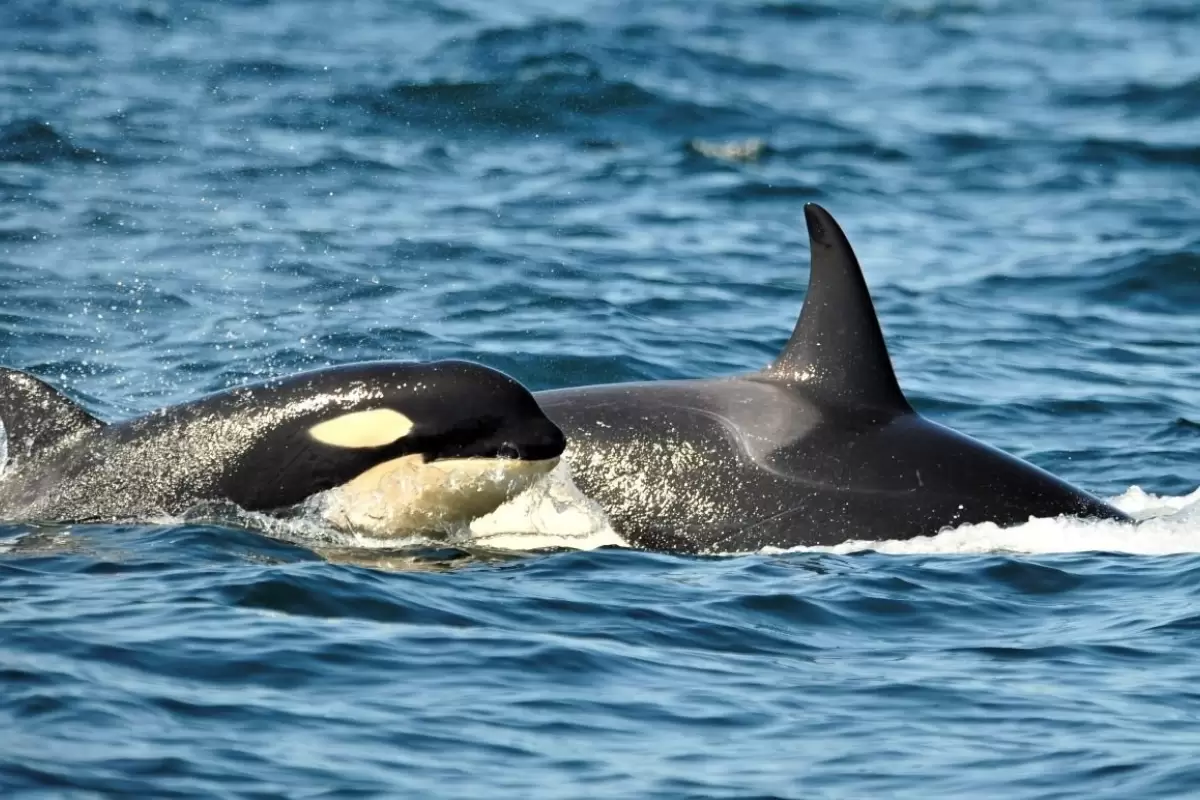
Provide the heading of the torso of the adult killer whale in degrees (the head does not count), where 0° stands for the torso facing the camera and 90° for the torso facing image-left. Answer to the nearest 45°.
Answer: approximately 270°

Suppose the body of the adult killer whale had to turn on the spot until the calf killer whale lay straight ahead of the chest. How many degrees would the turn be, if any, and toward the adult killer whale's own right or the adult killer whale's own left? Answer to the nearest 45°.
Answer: approximately 180°

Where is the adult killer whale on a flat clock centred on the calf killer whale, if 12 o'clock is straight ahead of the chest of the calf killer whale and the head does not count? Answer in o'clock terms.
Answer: The adult killer whale is roughly at 12 o'clock from the calf killer whale.

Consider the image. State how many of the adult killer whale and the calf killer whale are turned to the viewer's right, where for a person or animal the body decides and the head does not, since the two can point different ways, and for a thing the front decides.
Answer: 2

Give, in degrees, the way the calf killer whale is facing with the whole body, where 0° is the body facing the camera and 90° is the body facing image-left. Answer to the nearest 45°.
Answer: approximately 270°
